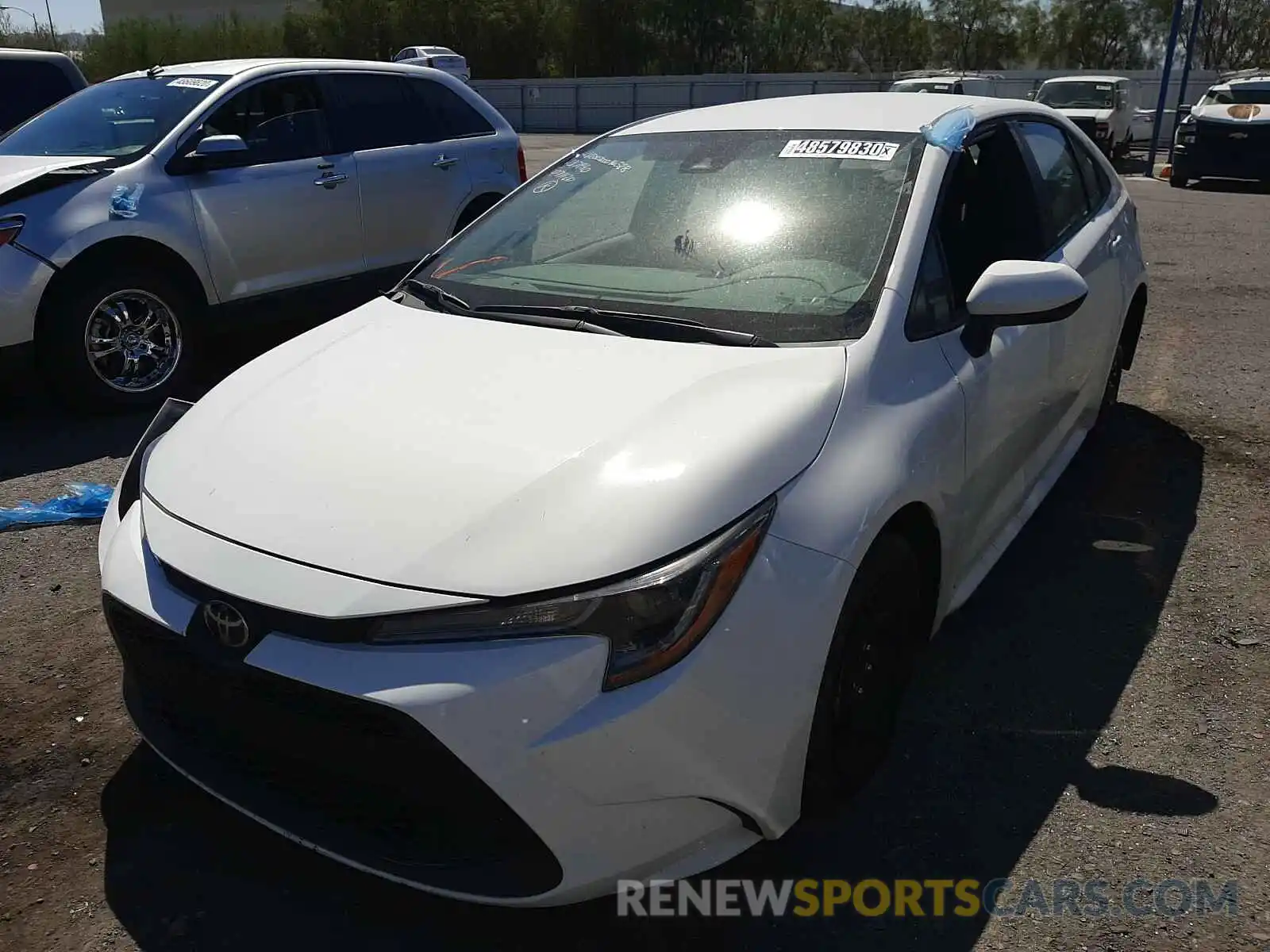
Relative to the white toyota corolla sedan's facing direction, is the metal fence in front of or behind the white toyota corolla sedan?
behind

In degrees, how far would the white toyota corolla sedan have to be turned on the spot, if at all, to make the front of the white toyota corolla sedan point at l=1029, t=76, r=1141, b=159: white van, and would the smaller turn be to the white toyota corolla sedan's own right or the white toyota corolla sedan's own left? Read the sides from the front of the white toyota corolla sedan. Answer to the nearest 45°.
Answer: approximately 180°

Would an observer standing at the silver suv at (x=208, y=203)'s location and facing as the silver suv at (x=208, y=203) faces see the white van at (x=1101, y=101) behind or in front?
behind

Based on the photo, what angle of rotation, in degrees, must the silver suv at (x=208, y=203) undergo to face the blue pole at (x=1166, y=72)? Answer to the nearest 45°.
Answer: approximately 180°

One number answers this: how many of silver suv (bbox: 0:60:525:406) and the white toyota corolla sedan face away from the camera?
0

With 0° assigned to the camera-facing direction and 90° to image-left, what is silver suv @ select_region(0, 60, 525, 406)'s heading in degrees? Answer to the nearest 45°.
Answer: approximately 45°

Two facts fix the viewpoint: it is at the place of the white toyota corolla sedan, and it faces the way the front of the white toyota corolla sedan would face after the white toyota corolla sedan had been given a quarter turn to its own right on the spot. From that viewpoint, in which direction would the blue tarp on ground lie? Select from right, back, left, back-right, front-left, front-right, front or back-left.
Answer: front

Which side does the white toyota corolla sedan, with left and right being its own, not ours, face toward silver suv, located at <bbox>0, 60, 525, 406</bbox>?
right

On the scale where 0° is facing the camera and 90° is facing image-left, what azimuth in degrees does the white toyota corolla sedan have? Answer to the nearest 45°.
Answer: approximately 45°
